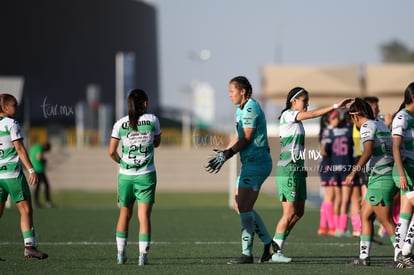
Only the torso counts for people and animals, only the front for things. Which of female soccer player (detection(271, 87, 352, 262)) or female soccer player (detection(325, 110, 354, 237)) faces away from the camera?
female soccer player (detection(325, 110, 354, 237))

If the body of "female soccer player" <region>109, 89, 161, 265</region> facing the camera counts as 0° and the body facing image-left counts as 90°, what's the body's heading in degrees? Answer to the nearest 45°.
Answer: approximately 180°

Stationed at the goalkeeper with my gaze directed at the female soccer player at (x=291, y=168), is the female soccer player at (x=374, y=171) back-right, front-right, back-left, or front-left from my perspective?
front-right

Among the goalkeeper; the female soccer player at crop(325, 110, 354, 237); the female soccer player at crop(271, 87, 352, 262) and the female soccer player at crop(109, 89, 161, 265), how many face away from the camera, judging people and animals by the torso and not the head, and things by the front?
2

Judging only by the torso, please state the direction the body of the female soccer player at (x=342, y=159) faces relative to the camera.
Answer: away from the camera

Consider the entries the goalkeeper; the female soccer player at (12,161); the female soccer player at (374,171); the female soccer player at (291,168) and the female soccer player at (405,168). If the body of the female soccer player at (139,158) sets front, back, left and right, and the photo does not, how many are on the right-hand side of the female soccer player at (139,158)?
4

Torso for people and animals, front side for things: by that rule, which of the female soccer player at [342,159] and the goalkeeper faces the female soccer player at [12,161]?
the goalkeeper

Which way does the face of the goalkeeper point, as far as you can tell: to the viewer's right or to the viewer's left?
to the viewer's left
